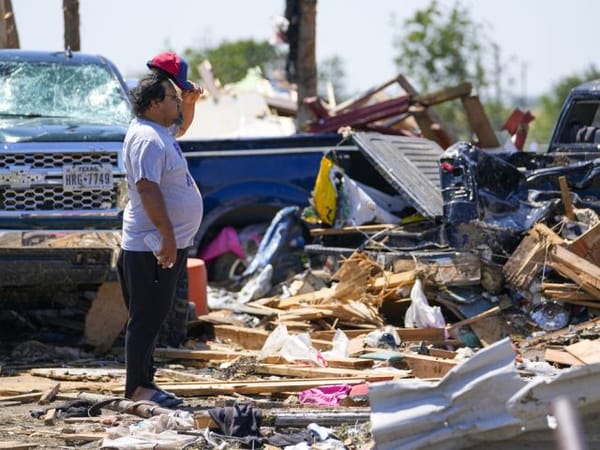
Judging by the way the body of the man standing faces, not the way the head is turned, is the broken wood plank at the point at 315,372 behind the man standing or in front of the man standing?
in front

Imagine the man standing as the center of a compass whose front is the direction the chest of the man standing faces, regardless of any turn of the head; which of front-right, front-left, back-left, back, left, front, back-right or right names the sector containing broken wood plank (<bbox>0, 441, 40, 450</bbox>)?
back-right

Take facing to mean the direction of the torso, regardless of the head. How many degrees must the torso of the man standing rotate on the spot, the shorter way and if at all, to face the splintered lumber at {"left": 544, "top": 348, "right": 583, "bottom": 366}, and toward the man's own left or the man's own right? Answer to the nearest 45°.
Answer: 0° — they already face it

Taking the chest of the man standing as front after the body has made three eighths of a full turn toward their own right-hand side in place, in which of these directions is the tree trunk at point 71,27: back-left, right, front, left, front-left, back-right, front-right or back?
back-right

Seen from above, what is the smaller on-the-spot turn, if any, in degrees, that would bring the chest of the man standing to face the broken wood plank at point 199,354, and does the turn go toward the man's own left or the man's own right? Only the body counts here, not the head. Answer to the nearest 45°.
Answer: approximately 90° to the man's own left

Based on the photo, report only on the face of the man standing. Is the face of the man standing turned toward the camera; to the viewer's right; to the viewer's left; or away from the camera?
to the viewer's right

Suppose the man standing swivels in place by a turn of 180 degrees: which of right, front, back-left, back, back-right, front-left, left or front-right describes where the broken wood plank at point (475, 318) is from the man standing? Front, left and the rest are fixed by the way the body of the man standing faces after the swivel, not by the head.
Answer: back-right

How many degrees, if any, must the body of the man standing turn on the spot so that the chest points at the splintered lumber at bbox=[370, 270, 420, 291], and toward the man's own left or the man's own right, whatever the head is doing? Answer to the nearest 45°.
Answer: approximately 45° to the man's own left

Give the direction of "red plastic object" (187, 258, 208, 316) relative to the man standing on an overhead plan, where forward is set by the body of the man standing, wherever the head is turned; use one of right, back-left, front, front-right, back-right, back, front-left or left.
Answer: left

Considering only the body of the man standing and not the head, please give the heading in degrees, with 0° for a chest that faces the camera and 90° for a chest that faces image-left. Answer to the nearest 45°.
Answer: approximately 270°
